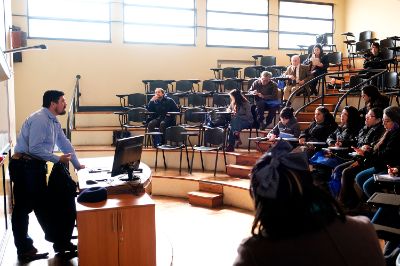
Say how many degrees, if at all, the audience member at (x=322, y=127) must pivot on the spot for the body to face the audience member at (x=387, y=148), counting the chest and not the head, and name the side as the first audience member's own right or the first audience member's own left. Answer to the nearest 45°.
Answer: approximately 90° to the first audience member's own left

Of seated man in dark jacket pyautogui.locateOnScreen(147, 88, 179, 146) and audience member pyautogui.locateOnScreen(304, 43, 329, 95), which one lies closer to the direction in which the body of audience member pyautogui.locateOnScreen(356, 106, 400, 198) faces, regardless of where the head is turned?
the seated man in dark jacket

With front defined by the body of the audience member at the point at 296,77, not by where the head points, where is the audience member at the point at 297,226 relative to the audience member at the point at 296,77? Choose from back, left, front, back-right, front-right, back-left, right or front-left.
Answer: front-left

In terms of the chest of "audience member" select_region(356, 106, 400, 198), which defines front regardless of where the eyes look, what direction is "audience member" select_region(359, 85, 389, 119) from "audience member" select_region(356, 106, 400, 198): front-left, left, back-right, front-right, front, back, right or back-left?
right

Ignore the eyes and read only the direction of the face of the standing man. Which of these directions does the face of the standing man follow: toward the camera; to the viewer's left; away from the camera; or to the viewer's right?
to the viewer's right

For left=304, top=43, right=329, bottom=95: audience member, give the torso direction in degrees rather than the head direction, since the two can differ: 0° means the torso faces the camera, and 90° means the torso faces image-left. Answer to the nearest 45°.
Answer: approximately 45°

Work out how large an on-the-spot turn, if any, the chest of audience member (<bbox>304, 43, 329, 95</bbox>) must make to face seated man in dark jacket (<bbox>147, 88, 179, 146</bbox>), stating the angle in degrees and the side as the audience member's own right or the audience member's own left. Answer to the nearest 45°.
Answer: approximately 45° to the audience member's own right

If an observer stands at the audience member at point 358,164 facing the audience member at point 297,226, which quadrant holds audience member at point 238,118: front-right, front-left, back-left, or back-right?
back-right

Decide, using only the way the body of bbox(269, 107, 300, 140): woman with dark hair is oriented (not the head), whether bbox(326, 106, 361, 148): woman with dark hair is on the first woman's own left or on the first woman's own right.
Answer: on the first woman's own left

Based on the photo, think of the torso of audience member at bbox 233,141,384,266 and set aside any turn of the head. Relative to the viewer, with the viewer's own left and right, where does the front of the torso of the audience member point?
facing away from the viewer and to the left of the viewer

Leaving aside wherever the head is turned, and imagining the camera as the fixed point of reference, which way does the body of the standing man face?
to the viewer's right

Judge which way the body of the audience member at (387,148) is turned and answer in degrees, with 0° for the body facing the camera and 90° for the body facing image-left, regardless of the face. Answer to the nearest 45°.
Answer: approximately 90°

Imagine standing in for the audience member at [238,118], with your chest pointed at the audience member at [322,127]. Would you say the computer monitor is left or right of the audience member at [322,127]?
right

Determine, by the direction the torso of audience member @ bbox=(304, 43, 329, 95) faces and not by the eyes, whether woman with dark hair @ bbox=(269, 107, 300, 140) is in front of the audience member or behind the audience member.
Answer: in front
